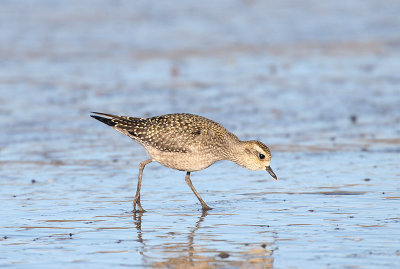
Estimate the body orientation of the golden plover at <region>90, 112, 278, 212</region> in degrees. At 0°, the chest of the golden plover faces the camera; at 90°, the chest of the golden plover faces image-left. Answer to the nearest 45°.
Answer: approximately 270°
